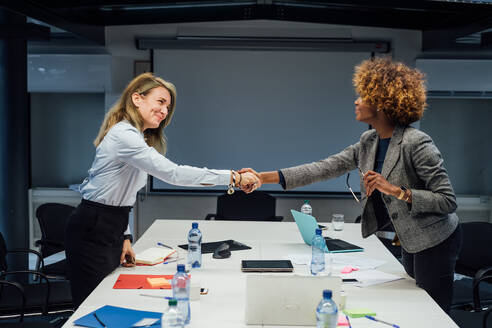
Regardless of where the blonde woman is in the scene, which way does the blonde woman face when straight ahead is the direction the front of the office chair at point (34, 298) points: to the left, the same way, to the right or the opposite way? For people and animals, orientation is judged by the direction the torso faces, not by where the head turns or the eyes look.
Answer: the same way

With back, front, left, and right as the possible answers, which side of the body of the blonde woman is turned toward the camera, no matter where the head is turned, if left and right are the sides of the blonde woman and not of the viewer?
right

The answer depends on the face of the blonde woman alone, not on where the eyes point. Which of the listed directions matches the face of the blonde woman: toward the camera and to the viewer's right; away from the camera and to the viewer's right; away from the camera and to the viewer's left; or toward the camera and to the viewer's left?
toward the camera and to the viewer's right

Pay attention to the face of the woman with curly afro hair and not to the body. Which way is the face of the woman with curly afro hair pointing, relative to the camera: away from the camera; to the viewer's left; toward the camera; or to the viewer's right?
to the viewer's left

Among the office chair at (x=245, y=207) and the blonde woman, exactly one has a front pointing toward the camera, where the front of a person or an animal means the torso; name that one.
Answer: the office chair

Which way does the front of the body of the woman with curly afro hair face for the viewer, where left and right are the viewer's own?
facing the viewer and to the left of the viewer

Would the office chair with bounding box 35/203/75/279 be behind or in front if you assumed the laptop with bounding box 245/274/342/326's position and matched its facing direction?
in front

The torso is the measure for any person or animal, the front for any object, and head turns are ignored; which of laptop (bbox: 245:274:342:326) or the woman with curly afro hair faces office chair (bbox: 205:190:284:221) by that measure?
the laptop

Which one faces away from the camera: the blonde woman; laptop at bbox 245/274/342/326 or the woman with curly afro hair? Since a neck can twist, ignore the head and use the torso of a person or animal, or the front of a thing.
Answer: the laptop

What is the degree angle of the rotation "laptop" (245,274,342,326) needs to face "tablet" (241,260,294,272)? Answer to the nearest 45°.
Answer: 0° — it already faces it

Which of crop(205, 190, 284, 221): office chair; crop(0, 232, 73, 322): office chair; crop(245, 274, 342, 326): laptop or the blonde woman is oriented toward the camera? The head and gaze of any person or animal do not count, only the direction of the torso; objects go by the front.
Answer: crop(205, 190, 284, 221): office chair

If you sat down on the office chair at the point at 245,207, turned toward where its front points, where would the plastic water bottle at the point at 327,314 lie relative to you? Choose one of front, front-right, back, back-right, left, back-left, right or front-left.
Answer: front

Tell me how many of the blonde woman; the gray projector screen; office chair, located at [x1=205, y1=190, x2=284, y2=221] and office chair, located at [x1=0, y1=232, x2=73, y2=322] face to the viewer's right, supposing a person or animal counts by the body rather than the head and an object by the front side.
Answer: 2

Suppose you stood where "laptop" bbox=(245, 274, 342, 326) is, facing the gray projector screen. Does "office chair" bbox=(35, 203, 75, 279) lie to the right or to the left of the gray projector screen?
left

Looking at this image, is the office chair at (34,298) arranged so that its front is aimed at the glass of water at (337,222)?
yes

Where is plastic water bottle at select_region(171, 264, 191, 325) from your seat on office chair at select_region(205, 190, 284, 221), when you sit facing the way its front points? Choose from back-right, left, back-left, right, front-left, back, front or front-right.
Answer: front

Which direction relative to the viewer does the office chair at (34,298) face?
to the viewer's right

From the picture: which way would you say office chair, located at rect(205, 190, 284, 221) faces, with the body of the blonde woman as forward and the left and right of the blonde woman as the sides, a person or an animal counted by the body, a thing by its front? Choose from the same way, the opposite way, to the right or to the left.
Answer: to the right

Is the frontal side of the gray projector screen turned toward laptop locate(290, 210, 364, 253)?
yes

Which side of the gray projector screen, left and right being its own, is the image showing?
front

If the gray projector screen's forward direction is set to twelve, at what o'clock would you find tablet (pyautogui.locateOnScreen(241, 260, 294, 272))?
The tablet is roughly at 12 o'clock from the gray projector screen.
